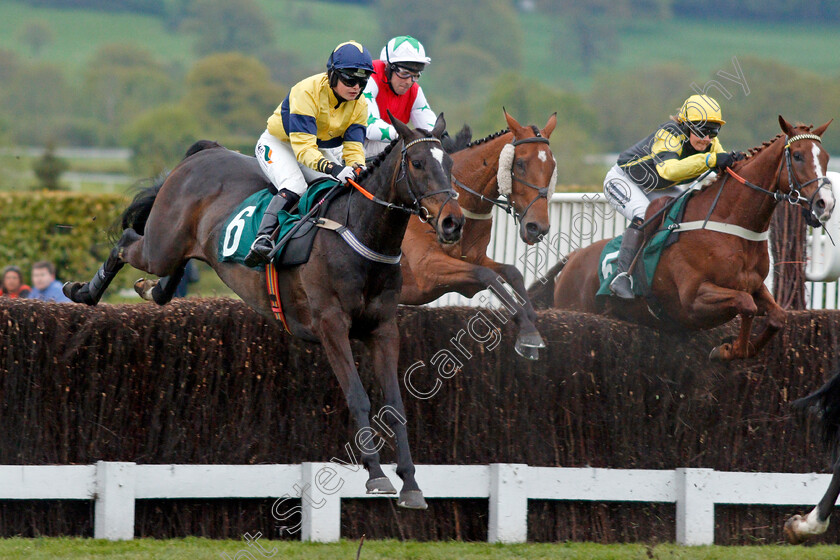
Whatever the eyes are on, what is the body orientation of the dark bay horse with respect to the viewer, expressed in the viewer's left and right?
facing the viewer and to the right of the viewer

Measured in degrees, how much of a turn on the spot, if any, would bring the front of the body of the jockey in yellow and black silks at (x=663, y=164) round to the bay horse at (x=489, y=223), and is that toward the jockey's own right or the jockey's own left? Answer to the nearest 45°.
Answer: approximately 90° to the jockey's own right

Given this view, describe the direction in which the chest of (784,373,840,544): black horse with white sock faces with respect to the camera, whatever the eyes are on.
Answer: to the viewer's right

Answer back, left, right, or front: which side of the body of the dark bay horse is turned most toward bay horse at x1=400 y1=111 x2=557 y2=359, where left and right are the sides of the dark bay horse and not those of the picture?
left

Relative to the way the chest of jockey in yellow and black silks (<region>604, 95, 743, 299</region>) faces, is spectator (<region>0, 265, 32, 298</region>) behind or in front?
behind

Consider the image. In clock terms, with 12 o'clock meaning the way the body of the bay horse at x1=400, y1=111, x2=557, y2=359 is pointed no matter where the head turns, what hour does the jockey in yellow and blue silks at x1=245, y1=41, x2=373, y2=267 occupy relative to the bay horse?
The jockey in yellow and blue silks is roughly at 3 o'clock from the bay horse.

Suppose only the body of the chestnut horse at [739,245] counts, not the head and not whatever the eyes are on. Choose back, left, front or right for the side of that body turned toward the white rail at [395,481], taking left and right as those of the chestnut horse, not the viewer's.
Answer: right

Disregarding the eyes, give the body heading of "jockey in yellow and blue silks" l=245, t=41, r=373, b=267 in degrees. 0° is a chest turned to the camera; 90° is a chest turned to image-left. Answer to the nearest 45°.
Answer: approximately 315°

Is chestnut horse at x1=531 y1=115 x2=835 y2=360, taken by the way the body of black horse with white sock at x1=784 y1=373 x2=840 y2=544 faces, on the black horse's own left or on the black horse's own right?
on the black horse's own left
